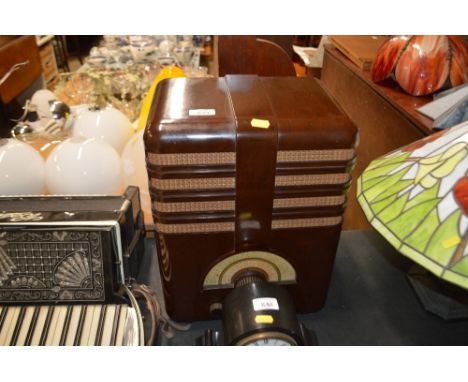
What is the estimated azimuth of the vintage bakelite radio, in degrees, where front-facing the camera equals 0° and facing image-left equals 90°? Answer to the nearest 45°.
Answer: approximately 0°

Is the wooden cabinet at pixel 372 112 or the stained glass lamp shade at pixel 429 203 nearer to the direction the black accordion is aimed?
the stained glass lamp shade

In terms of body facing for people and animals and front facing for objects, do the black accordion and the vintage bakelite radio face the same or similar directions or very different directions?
same or similar directions

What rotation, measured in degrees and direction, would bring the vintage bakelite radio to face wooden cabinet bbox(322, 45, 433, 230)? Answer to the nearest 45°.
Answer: approximately 135° to its left

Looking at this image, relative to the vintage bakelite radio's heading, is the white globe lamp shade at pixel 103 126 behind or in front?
behind

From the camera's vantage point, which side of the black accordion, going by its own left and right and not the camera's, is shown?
front

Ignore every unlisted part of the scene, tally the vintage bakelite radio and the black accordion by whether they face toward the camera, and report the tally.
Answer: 2
